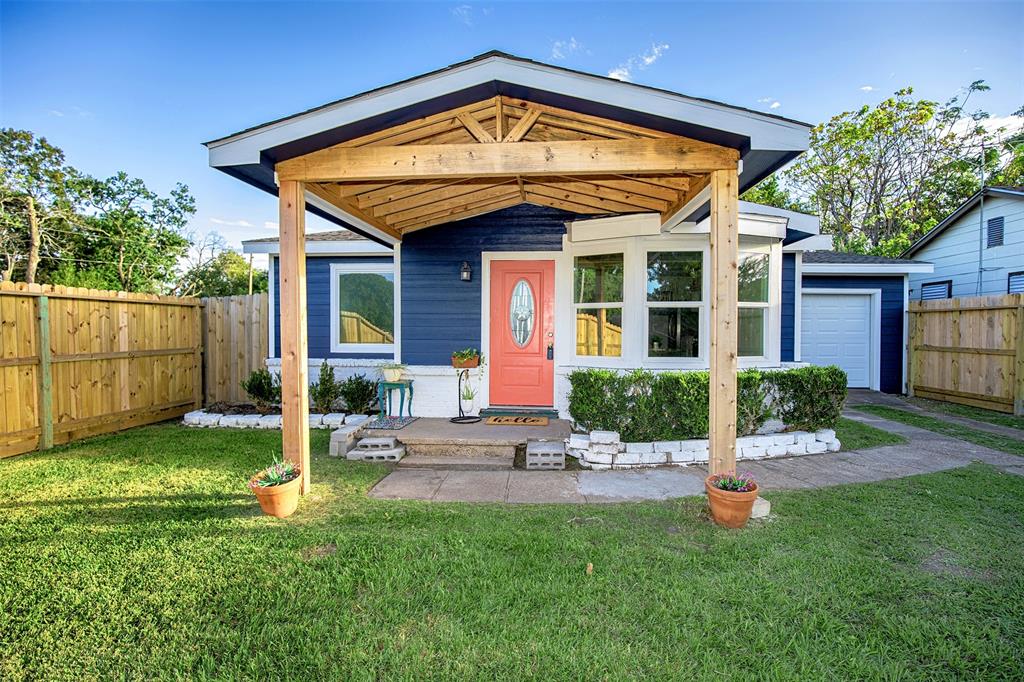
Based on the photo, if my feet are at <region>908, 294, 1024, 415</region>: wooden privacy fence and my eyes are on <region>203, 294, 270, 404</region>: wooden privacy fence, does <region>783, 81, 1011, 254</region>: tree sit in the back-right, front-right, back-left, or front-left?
back-right

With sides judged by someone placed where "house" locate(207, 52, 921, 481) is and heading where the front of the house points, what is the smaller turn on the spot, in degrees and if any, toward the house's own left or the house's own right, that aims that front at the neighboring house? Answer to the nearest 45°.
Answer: approximately 135° to the house's own left

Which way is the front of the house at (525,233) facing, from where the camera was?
facing the viewer

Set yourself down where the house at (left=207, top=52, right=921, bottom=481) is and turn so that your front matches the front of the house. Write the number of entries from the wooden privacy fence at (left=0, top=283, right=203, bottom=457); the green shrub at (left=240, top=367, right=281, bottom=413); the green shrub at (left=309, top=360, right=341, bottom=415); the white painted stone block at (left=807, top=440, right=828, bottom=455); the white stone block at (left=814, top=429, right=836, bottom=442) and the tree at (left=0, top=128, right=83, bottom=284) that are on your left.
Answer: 2

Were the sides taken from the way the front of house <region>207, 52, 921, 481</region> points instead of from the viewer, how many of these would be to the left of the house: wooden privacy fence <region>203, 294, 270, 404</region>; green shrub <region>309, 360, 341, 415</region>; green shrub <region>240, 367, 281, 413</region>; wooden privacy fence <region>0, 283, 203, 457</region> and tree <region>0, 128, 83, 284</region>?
0

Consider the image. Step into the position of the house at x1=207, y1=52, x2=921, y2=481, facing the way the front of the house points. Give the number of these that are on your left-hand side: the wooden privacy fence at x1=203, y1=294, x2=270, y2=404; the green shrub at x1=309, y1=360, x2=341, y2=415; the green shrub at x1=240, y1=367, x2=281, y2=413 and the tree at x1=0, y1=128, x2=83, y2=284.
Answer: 0

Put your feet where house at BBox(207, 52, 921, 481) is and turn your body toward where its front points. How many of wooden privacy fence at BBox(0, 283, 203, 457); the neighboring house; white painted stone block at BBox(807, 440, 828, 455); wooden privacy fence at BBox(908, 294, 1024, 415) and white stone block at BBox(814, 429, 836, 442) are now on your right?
1

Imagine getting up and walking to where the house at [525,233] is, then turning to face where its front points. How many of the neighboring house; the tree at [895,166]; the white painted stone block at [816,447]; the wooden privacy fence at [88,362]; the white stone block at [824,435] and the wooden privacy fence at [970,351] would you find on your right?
1

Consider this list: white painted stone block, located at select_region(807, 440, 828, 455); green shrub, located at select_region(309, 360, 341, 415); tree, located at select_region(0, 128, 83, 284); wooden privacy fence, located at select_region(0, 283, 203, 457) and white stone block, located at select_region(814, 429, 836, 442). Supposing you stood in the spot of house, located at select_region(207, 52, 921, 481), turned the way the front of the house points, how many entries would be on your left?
2

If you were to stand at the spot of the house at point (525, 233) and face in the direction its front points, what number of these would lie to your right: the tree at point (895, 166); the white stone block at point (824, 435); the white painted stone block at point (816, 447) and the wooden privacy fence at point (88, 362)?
1

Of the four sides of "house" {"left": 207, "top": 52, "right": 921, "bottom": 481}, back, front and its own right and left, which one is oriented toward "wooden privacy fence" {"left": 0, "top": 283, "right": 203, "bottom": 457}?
right

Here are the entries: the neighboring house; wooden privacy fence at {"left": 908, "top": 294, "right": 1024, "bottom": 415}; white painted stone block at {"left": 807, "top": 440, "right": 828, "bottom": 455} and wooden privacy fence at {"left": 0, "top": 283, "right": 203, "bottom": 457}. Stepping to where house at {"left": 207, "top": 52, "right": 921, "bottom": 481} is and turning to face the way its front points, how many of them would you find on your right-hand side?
1

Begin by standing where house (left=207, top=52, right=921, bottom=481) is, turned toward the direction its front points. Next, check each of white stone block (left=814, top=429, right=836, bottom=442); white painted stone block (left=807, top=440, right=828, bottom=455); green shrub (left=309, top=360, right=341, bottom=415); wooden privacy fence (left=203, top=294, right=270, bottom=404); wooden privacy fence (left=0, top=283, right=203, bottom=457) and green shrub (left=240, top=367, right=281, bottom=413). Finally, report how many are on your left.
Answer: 2

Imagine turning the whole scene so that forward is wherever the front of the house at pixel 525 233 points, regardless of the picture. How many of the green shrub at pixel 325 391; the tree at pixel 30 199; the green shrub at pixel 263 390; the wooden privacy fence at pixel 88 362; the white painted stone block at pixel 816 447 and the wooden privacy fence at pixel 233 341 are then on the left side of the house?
1

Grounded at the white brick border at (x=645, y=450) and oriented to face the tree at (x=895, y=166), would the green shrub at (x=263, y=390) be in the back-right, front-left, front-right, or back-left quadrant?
back-left

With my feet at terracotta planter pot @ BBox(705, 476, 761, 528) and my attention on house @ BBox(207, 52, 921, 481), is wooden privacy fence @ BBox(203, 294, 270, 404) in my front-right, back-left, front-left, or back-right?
front-left

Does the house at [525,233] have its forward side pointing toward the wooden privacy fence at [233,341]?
no
